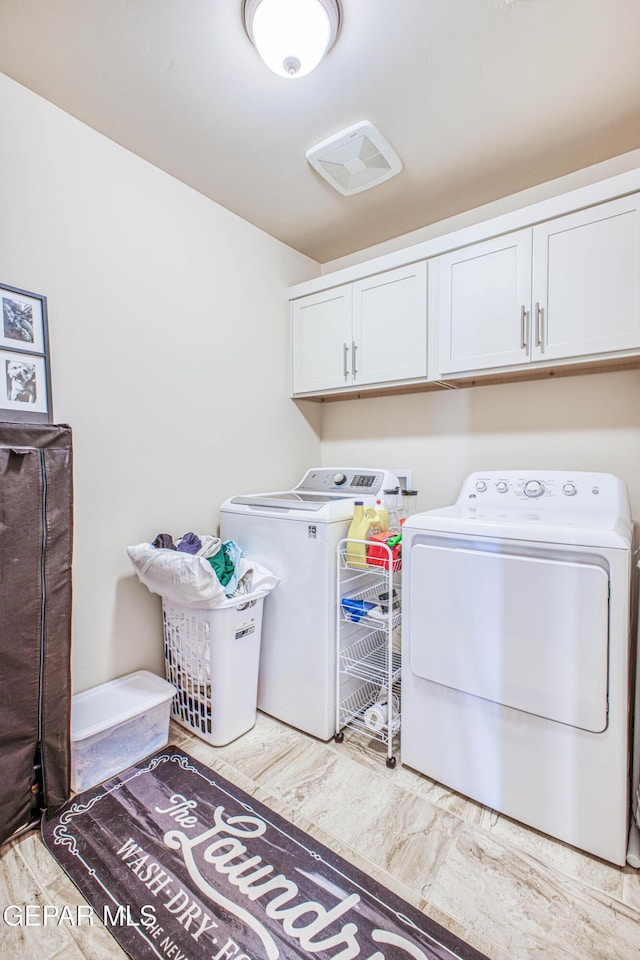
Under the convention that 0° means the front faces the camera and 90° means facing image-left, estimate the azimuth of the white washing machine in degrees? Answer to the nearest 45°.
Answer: approximately 45°

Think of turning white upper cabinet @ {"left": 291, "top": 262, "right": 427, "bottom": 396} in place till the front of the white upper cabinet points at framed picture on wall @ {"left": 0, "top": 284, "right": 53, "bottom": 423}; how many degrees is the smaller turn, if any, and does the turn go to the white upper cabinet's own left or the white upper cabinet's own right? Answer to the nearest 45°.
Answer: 0° — it already faces it

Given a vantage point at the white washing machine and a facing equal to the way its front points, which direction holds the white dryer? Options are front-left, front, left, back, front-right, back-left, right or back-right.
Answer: left

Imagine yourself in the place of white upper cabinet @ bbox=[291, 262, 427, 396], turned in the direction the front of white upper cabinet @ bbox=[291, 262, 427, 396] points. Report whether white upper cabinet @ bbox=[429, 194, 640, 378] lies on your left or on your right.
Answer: on your left

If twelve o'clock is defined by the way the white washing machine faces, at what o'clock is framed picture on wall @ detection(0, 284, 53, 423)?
The framed picture on wall is roughly at 1 o'clock from the white washing machine.

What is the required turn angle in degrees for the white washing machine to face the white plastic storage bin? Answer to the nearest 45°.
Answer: approximately 45° to its right

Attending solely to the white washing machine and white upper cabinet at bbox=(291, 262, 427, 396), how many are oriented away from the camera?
0

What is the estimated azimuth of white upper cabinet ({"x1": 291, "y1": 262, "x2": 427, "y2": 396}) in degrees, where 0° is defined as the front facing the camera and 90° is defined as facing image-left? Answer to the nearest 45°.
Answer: approximately 45°
